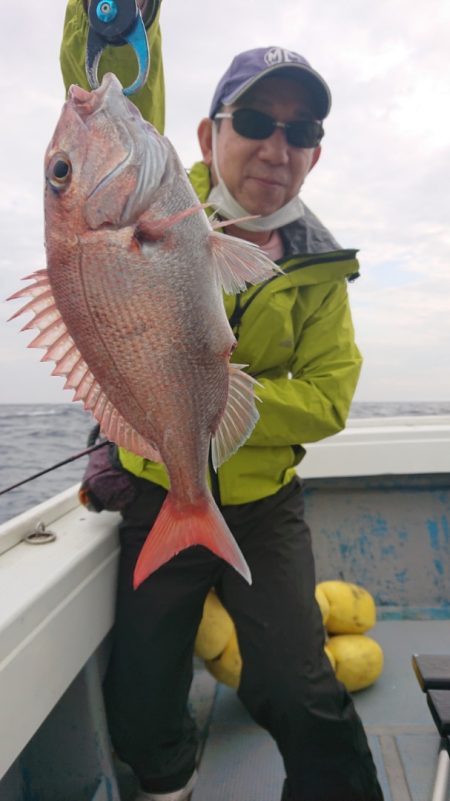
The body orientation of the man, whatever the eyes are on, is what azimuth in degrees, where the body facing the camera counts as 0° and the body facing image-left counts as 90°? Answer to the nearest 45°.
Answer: approximately 0°
